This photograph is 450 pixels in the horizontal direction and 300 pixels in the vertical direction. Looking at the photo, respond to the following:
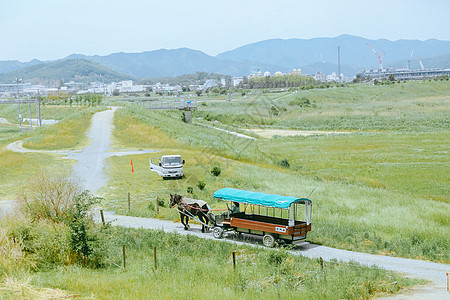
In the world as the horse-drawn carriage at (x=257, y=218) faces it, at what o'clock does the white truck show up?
The white truck is roughly at 1 o'clock from the horse-drawn carriage.

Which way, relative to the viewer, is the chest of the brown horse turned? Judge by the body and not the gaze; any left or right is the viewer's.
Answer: facing away from the viewer and to the left of the viewer

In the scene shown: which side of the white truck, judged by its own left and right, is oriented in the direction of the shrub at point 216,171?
left

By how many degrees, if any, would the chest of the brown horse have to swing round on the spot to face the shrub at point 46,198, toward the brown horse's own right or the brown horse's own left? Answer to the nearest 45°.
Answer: approximately 45° to the brown horse's own left

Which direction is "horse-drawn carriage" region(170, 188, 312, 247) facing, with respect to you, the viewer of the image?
facing away from the viewer and to the left of the viewer

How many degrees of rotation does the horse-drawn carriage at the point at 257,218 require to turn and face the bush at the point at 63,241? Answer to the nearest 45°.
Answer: approximately 90° to its left
